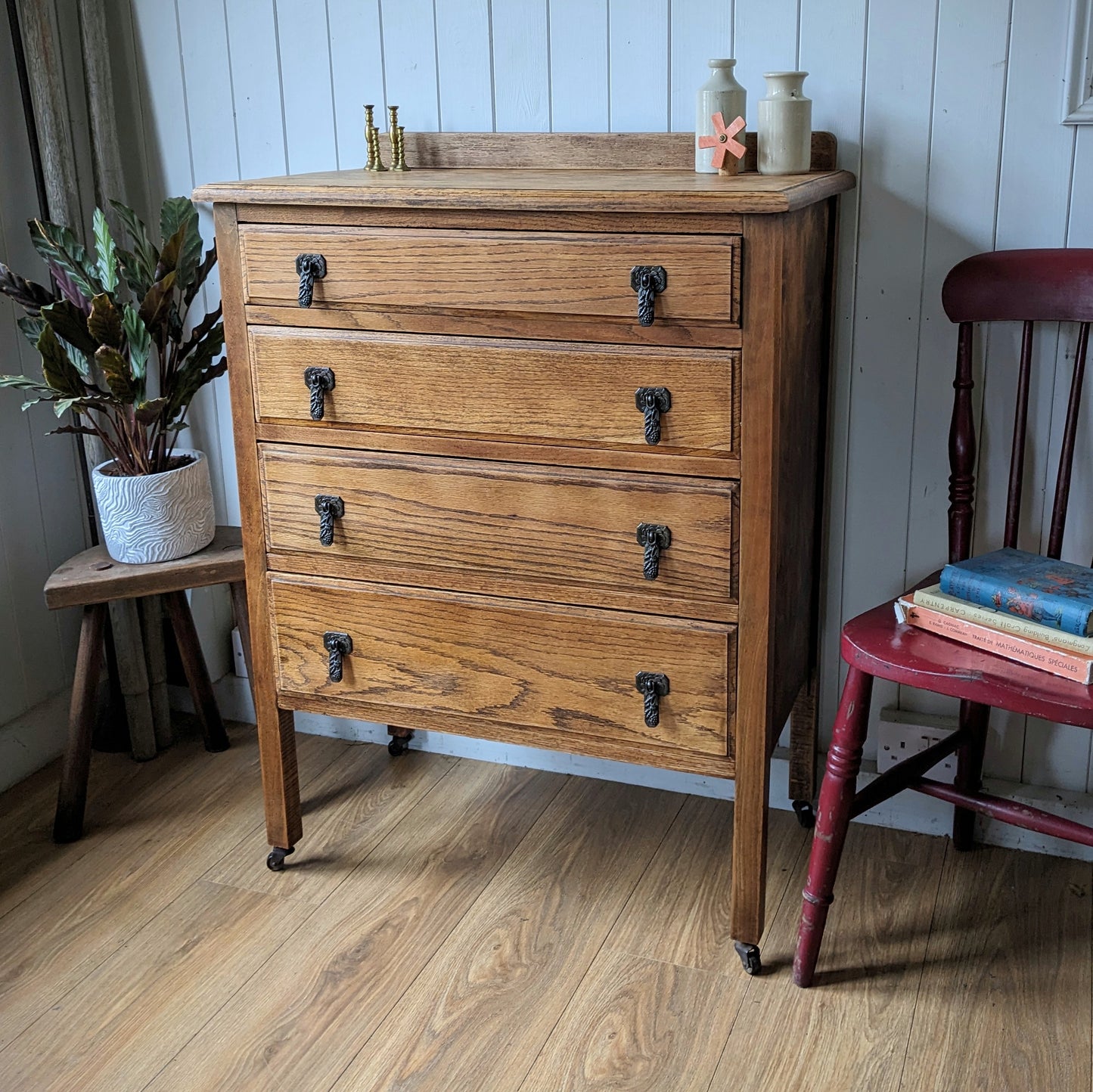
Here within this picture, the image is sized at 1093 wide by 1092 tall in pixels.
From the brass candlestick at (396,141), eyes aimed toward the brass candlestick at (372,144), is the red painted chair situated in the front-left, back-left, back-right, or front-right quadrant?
back-left

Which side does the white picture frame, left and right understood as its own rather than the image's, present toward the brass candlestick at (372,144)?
right

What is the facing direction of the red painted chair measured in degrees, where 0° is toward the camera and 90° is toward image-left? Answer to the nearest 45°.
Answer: approximately 45°

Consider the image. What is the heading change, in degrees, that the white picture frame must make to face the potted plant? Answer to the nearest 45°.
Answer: approximately 90° to its right

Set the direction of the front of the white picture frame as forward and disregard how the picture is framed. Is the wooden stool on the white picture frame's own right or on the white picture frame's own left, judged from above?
on the white picture frame's own right

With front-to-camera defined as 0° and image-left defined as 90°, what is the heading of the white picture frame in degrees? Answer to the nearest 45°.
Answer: approximately 0°
